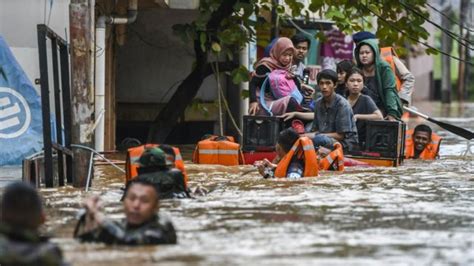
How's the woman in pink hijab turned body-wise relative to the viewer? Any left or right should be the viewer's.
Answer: facing the viewer and to the right of the viewer

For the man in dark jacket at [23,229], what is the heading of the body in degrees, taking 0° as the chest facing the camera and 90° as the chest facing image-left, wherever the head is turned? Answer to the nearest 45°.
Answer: approximately 180°

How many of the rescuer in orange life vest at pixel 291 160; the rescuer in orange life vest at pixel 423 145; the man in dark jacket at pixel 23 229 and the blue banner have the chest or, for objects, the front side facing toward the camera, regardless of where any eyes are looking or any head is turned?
2

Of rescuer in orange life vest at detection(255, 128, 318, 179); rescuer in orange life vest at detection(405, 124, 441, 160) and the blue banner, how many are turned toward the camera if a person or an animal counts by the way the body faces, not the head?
2

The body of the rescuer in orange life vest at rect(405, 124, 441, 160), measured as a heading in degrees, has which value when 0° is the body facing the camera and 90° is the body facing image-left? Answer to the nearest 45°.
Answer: approximately 0°

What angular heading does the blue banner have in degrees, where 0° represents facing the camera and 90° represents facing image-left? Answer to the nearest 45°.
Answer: approximately 0°

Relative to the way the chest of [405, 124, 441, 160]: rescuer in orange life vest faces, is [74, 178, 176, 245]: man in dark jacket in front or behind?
in front
